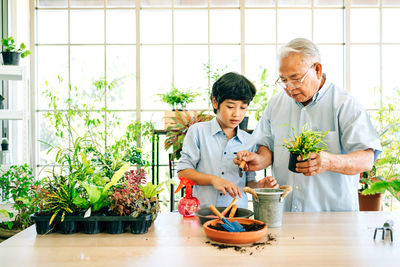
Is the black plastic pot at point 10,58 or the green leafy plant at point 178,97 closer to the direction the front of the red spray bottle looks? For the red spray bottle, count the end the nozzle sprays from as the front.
the black plastic pot

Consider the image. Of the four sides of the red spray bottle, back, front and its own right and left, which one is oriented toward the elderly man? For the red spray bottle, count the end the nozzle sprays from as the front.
back

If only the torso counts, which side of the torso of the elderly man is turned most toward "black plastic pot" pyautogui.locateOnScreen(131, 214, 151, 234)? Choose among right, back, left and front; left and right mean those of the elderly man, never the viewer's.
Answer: front

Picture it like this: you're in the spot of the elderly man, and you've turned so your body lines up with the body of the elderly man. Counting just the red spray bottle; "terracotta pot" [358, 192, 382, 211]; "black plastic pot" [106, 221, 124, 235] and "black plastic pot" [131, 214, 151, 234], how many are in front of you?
3

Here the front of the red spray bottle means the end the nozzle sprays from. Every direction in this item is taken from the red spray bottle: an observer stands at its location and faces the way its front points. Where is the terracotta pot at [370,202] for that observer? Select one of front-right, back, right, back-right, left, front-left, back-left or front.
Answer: back-right

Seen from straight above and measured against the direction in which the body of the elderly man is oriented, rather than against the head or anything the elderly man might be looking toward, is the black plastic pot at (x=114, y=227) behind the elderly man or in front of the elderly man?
in front

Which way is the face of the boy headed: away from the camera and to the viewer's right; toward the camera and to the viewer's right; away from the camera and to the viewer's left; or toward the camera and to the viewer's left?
toward the camera and to the viewer's right

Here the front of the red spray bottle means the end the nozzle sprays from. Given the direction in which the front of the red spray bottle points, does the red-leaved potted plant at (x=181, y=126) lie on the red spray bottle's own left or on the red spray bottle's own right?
on the red spray bottle's own right

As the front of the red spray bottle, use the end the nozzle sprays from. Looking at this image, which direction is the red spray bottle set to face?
to the viewer's left

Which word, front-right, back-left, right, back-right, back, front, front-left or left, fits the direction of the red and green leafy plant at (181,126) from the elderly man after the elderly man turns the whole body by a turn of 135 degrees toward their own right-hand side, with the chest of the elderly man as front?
front-left

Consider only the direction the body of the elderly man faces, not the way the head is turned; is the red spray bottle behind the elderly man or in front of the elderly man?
in front

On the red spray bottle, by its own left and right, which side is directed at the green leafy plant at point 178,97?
right

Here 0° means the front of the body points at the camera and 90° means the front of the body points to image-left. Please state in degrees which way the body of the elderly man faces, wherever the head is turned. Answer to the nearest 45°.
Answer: approximately 45°

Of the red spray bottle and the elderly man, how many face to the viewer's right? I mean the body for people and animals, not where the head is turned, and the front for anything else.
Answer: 0
